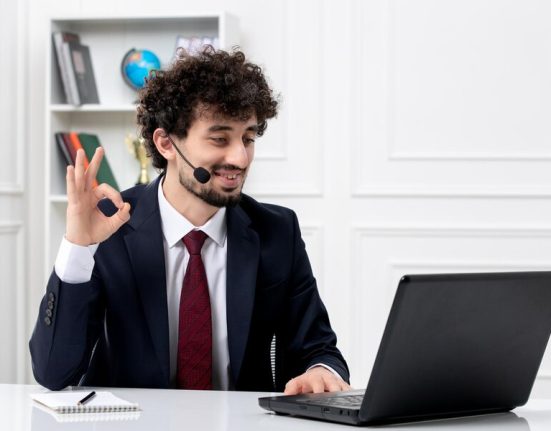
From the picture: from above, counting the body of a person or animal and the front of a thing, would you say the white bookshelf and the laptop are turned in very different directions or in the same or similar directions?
very different directions

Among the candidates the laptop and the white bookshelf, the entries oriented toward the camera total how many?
1

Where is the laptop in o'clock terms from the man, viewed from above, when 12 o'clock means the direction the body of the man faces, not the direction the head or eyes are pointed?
The laptop is roughly at 11 o'clock from the man.

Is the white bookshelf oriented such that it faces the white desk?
yes

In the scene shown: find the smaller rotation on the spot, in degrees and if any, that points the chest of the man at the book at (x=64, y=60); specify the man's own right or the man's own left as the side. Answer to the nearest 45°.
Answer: approximately 180°

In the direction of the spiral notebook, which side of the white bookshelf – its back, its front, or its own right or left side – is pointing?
front

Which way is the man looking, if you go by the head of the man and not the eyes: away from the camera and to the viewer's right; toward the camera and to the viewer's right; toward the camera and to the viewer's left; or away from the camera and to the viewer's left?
toward the camera and to the viewer's right

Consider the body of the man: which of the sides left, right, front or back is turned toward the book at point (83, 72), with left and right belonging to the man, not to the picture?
back

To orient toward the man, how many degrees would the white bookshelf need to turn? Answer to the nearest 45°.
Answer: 0° — it already faces them

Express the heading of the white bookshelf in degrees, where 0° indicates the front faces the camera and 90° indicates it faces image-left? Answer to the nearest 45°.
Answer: approximately 0°

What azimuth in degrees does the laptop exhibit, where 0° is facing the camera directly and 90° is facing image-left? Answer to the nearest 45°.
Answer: approximately 135°

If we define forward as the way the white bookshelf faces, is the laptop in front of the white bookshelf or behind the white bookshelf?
in front

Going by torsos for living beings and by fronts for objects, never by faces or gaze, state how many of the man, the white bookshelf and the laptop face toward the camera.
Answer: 2
